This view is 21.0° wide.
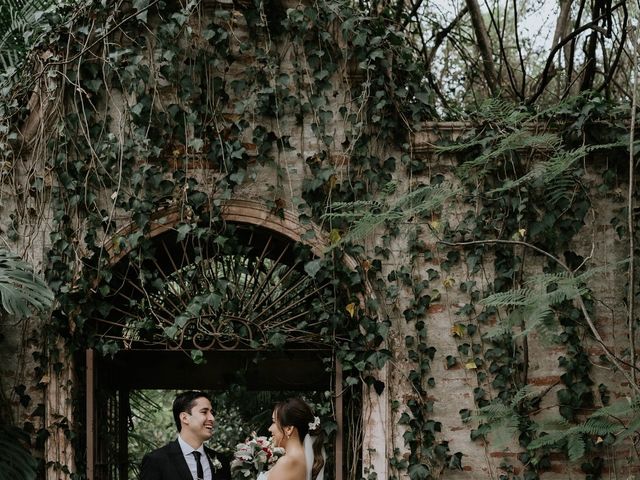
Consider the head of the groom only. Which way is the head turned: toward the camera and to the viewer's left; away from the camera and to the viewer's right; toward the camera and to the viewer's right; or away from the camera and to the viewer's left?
toward the camera and to the viewer's right

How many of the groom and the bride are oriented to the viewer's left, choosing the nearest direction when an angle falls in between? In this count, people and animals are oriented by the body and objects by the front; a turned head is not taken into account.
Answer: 1

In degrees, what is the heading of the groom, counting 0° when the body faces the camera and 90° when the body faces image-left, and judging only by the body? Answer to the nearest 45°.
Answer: approximately 315°

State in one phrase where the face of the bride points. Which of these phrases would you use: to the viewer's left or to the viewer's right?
to the viewer's left

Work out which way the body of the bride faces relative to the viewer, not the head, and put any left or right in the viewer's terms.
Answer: facing to the left of the viewer
